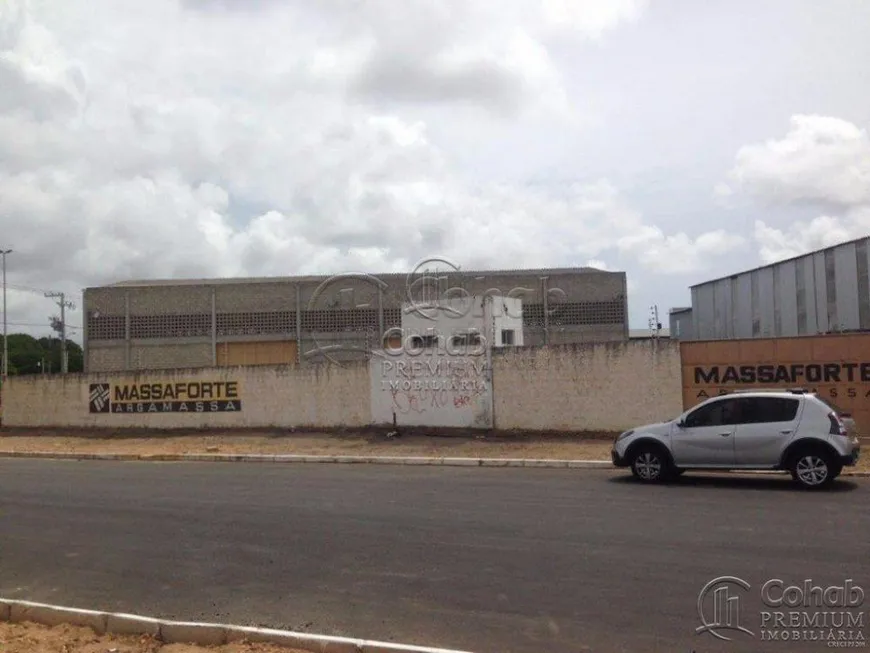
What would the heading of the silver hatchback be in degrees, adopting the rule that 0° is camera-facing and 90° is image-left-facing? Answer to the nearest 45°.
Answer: approximately 90°

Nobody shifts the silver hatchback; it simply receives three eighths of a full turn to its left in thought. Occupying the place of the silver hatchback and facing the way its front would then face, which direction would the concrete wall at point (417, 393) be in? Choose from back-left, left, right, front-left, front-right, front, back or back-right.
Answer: back

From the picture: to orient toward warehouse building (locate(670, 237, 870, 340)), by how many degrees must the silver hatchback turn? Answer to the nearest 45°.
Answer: approximately 90° to its right

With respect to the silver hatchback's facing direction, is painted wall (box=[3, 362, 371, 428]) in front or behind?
in front

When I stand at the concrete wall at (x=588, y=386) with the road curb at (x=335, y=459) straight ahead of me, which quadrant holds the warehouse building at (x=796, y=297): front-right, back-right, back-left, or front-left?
back-right

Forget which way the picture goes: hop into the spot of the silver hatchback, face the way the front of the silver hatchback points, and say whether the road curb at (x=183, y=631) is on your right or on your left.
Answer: on your left

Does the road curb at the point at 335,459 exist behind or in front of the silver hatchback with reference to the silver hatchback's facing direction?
in front

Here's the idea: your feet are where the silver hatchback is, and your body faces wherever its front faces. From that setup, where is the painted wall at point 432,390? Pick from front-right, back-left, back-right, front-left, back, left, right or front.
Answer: front-right

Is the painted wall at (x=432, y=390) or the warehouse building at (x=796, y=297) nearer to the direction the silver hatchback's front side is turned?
the painted wall

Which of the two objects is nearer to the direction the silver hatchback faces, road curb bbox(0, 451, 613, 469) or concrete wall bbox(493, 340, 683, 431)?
the road curb
